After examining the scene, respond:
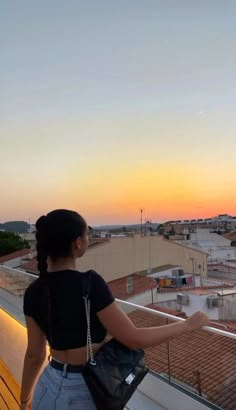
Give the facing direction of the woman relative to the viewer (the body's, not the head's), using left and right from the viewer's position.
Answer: facing away from the viewer and to the right of the viewer

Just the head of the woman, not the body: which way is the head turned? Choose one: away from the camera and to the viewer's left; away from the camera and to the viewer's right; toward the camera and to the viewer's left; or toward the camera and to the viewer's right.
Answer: away from the camera and to the viewer's right

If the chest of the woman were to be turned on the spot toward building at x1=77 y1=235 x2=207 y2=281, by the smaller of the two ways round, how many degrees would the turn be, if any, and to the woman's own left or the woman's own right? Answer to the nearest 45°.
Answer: approximately 45° to the woman's own left

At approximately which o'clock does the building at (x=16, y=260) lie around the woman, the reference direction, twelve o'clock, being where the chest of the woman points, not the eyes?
The building is roughly at 10 o'clock from the woman.
